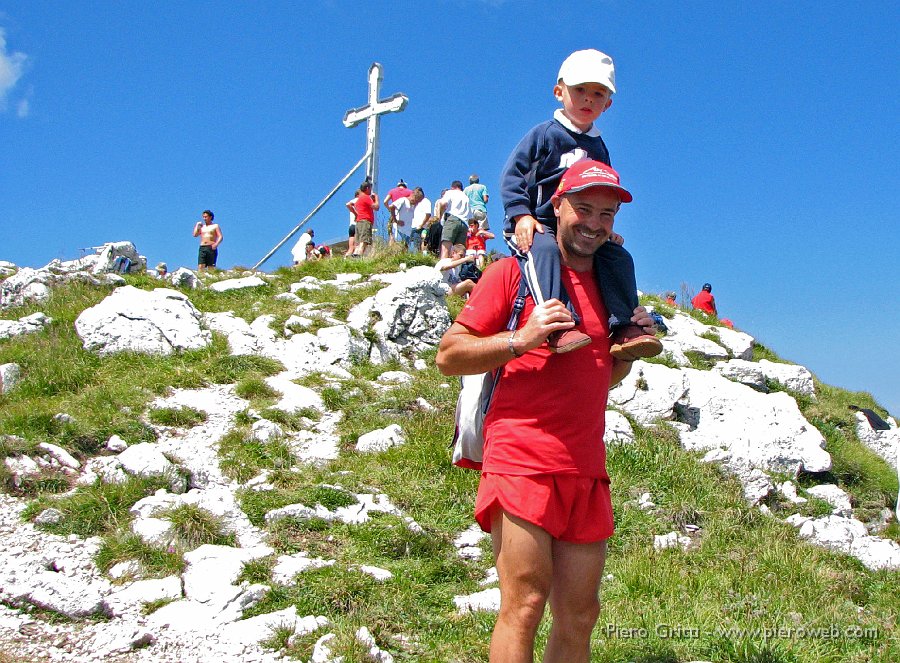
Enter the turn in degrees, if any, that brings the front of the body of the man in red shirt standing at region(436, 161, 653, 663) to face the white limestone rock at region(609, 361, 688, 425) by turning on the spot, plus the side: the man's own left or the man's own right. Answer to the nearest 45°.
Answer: approximately 135° to the man's own left

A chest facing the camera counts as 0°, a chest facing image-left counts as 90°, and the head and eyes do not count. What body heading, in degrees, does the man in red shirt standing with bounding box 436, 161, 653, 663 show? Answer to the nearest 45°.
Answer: approximately 315°

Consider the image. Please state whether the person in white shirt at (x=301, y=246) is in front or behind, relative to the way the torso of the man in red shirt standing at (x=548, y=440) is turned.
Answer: behind
